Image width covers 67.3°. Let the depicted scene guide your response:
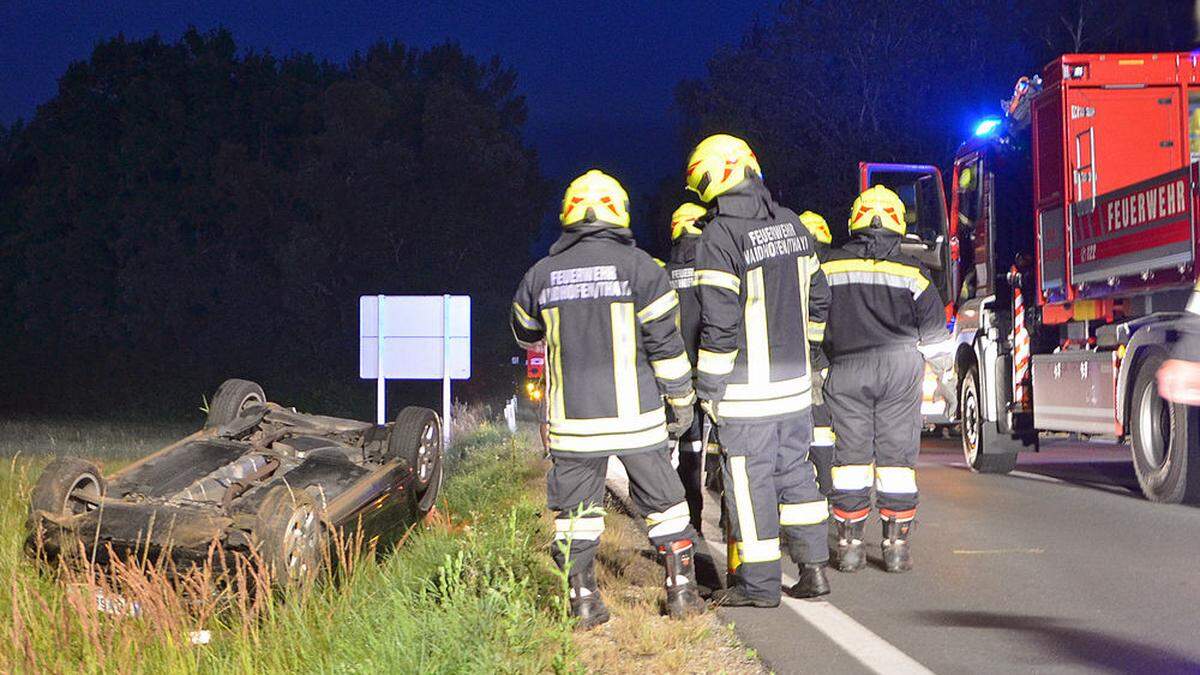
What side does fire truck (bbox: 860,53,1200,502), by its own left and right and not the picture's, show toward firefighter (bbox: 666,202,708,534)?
left

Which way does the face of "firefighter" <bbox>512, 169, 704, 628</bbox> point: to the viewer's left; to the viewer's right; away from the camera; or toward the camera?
away from the camera

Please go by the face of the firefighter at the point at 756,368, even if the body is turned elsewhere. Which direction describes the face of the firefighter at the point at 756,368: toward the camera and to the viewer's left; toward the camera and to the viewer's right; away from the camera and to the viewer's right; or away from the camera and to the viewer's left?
away from the camera and to the viewer's left

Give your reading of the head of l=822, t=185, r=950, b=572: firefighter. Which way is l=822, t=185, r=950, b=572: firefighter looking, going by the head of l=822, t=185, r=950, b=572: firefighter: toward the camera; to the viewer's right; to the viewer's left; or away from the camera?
away from the camera

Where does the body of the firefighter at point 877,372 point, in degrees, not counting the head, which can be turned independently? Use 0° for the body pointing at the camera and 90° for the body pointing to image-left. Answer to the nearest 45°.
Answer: approximately 180°

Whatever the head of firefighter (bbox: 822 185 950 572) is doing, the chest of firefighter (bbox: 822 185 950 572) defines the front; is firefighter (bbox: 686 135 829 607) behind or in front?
behind

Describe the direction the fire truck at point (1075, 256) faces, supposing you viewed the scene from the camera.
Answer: facing away from the viewer and to the left of the viewer

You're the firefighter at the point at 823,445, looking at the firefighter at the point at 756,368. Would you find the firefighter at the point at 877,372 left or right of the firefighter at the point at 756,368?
left
